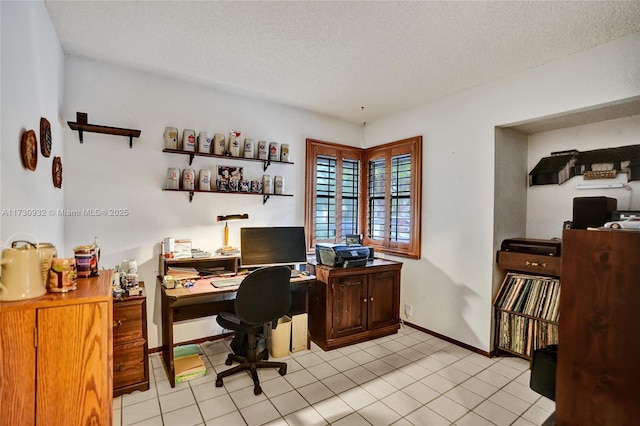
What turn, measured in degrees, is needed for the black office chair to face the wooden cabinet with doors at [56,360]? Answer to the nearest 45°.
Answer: approximately 90° to its left

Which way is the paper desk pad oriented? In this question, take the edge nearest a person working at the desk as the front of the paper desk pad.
toward the camera

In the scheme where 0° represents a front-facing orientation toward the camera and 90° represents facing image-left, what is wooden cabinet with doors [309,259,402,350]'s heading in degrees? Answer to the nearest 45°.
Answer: approximately 315°

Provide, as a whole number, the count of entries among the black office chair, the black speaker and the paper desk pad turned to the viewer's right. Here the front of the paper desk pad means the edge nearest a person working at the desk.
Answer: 0

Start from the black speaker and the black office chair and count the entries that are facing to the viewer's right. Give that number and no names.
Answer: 0

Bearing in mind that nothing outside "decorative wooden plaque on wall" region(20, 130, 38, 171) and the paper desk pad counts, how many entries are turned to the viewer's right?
1

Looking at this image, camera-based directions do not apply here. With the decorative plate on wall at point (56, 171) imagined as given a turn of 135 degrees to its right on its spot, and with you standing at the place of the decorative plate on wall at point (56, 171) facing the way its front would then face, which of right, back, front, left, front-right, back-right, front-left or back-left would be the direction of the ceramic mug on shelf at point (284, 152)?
back-left

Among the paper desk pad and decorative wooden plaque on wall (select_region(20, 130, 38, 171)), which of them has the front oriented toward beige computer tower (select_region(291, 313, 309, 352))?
the decorative wooden plaque on wall

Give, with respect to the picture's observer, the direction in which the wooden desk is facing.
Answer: facing the viewer and to the right of the viewer

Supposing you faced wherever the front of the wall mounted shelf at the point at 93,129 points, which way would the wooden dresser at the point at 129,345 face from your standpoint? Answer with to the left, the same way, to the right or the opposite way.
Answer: the same way

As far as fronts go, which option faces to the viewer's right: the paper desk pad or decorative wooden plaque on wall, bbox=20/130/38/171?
the decorative wooden plaque on wall

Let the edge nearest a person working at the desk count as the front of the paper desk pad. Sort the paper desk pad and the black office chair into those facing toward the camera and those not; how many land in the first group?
1

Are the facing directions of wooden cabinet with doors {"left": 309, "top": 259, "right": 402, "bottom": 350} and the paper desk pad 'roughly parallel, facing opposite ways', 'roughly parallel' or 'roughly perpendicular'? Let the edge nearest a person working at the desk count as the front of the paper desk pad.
roughly parallel

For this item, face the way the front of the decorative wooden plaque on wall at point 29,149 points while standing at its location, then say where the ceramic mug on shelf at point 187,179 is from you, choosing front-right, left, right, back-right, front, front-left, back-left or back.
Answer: front-left
